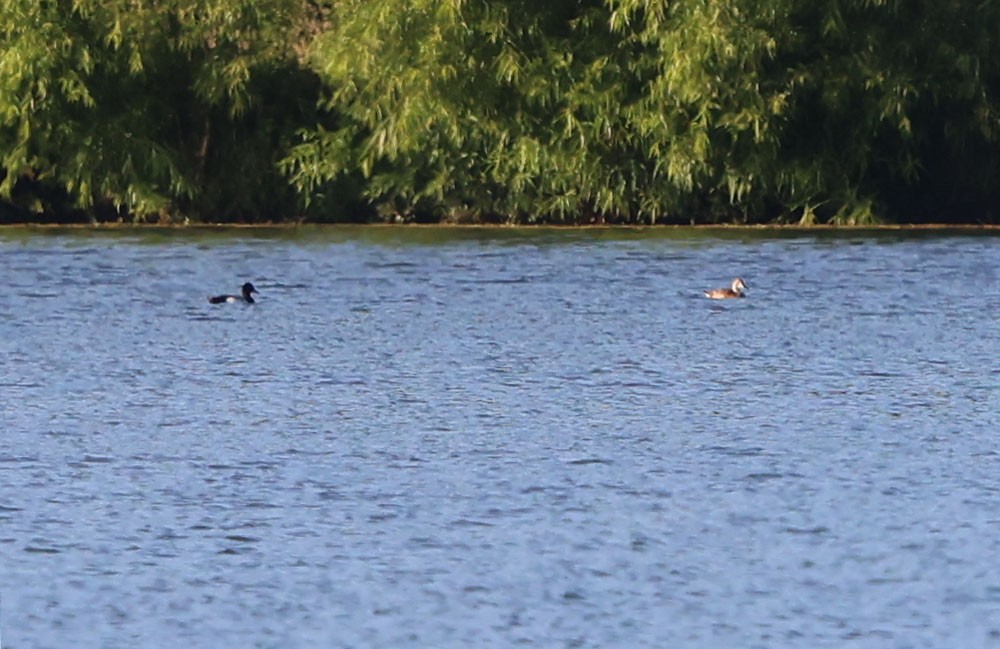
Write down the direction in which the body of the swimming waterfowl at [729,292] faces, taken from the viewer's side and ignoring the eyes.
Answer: to the viewer's right

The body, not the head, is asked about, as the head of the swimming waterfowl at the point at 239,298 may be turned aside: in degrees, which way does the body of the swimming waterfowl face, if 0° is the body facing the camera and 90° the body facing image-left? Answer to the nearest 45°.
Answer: approximately 270°

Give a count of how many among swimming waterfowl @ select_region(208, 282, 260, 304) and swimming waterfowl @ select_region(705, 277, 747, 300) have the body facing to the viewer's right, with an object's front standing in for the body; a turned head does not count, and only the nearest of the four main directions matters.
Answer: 2

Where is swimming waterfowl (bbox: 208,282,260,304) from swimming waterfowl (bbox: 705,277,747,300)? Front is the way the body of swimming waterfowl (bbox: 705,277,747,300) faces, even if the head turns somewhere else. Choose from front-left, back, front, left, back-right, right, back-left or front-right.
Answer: back

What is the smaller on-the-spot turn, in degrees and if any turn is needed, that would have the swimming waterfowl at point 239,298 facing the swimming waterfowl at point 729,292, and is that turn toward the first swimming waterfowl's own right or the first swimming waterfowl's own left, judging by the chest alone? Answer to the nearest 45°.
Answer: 0° — it already faces it

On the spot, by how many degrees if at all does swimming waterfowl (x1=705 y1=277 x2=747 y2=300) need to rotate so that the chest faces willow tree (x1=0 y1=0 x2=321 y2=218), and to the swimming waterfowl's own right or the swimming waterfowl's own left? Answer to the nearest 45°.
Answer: approximately 135° to the swimming waterfowl's own left

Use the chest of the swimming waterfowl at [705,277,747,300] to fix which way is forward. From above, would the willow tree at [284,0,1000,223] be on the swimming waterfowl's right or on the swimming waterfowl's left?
on the swimming waterfowl's left
